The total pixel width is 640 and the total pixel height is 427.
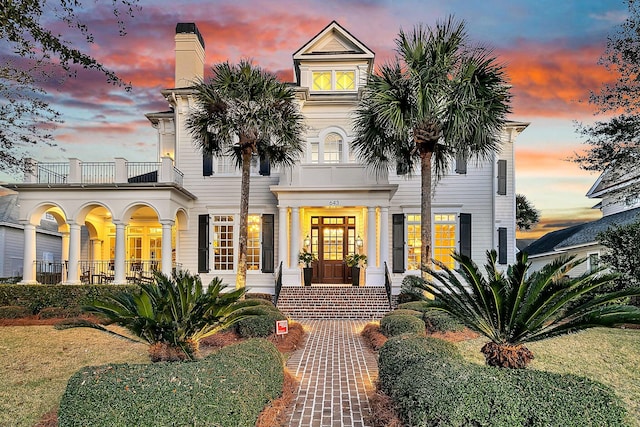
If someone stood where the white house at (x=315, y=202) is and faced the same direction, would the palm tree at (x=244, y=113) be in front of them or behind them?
in front

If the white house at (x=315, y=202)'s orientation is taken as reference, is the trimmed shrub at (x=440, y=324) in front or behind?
in front

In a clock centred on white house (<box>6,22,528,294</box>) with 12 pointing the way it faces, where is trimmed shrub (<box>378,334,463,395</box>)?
The trimmed shrub is roughly at 12 o'clock from the white house.

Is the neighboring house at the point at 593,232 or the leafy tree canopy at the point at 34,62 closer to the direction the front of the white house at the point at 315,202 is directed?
the leafy tree canopy

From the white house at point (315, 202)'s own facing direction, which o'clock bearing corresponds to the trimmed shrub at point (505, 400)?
The trimmed shrub is roughly at 12 o'clock from the white house.

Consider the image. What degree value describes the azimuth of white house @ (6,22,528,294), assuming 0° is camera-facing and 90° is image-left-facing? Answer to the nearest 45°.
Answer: approximately 0°

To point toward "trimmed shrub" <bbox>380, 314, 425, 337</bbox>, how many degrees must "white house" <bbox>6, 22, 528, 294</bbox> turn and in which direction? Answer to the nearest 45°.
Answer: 0° — it already faces it
